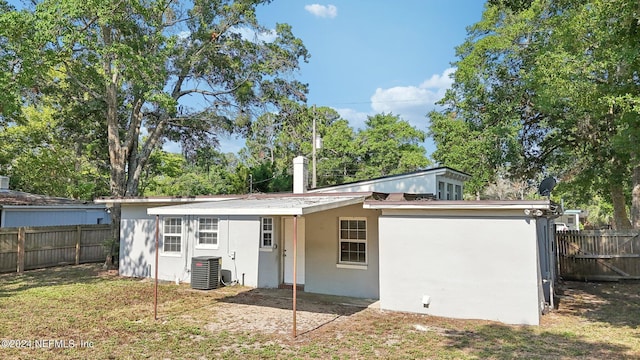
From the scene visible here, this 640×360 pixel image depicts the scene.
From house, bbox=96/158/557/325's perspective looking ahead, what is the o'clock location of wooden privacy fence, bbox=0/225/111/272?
The wooden privacy fence is roughly at 10 o'clock from the house.

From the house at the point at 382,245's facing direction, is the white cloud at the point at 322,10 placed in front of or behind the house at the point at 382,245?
in front

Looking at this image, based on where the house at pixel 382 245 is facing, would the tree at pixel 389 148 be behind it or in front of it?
in front

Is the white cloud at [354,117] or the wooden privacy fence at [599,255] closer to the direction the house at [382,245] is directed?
the white cloud

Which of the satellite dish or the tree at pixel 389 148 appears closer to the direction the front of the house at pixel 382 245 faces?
the tree

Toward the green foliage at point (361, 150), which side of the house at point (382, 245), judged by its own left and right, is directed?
front

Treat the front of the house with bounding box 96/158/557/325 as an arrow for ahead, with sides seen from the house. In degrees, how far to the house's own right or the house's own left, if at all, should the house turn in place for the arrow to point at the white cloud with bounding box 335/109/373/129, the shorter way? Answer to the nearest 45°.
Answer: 0° — it already faces it

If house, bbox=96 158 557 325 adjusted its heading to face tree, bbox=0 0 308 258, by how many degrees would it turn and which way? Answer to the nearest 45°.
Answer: approximately 45° to its left

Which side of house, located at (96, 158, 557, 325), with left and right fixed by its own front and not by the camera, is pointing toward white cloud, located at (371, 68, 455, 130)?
front

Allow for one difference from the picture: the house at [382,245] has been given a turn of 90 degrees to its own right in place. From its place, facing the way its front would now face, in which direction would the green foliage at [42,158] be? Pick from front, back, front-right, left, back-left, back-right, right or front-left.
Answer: back-left

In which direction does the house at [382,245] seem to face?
away from the camera

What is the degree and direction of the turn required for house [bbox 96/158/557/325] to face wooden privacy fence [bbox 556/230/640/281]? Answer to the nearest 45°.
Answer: approximately 45° to its right
